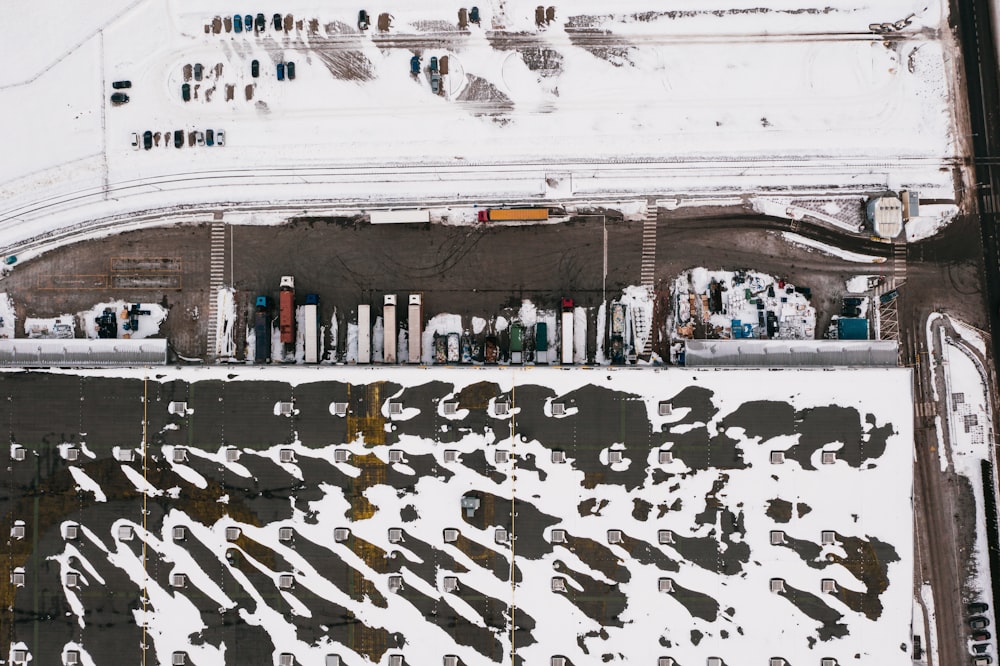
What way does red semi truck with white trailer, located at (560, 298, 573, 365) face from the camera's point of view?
away from the camera

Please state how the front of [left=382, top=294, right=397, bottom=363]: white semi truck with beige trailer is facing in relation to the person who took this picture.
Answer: facing away from the viewer

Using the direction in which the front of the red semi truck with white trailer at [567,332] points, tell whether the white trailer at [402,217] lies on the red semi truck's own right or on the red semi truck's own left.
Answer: on the red semi truck's own left

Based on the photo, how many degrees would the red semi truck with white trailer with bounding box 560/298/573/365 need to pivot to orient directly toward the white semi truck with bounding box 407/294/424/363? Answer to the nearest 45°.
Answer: approximately 90° to its left
